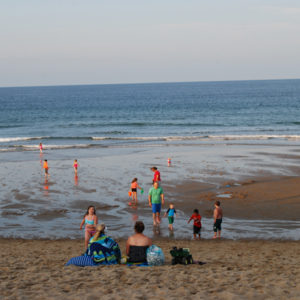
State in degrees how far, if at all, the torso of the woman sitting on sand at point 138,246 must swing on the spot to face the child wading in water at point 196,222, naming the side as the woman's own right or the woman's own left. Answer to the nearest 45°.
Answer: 0° — they already face them

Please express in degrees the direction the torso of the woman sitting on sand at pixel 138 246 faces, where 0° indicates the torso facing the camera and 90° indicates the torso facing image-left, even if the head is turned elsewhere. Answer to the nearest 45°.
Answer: approximately 180°

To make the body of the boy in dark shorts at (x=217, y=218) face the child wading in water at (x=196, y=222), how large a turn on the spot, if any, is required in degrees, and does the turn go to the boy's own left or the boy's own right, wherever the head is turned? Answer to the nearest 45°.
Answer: approximately 45° to the boy's own left

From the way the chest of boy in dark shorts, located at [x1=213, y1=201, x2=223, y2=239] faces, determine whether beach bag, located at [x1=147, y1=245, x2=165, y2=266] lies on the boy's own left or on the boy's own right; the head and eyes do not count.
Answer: on the boy's own left

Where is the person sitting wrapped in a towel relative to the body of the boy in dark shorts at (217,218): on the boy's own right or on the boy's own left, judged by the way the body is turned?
on the boy's own left

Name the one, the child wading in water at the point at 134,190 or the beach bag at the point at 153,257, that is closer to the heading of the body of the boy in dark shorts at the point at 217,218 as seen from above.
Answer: the child wading in water

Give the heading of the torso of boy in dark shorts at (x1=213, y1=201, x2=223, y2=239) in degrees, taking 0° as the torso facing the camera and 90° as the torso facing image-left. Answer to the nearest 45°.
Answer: approximately 135°

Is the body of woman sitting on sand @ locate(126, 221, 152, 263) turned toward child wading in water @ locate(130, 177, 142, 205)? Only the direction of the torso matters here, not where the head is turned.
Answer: yes
